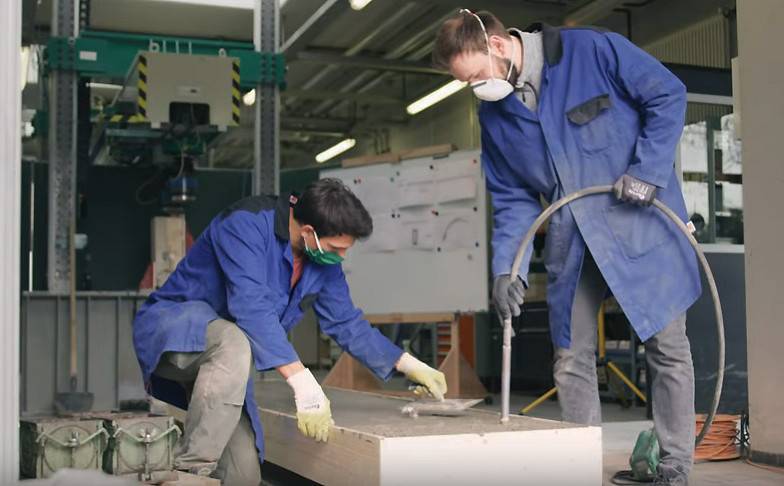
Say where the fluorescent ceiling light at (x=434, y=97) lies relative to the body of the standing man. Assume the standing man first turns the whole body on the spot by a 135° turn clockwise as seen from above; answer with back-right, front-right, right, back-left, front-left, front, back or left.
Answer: front

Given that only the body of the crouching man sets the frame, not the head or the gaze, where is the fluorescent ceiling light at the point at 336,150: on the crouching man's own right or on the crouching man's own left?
on the crouching man's own left

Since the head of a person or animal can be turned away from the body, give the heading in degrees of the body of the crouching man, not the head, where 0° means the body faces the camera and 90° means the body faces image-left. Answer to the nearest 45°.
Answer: approximately 315°

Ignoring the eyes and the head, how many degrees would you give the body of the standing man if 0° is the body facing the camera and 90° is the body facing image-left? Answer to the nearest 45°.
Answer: approximately 45°

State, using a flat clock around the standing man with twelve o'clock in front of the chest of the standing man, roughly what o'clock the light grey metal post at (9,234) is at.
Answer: The light grey metal post is roughly at 12 o'clock from the standing man.

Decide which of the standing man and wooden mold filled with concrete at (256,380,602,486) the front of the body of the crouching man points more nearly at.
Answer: the wooden mold filled with concrete

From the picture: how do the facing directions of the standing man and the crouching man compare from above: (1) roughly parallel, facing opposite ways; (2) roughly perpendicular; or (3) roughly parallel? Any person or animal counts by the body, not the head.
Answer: roughly perpendicular

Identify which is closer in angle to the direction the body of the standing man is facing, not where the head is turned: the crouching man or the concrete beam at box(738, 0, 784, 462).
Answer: the crouching man

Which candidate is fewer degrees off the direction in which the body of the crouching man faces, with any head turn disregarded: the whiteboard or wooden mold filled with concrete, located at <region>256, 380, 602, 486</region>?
the wooden mold filled with concrete

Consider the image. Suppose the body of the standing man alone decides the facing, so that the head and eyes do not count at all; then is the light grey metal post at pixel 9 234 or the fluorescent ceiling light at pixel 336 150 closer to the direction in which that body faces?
the light grey metal post

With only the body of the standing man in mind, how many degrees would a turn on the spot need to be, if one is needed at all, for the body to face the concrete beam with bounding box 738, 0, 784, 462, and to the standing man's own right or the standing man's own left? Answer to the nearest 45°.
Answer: approximately 180°

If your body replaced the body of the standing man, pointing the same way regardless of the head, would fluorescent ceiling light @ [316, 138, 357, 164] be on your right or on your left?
on your right
